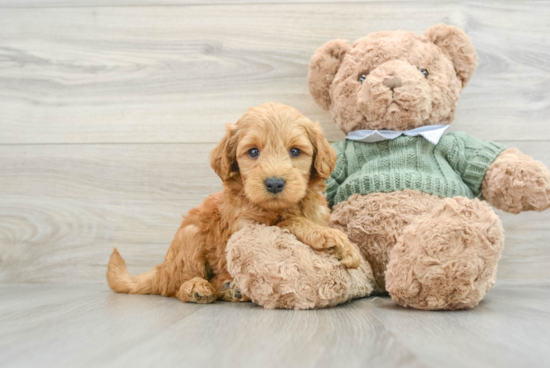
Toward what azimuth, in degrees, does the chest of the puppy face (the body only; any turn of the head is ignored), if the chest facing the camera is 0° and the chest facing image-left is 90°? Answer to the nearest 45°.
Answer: approximately 315°
